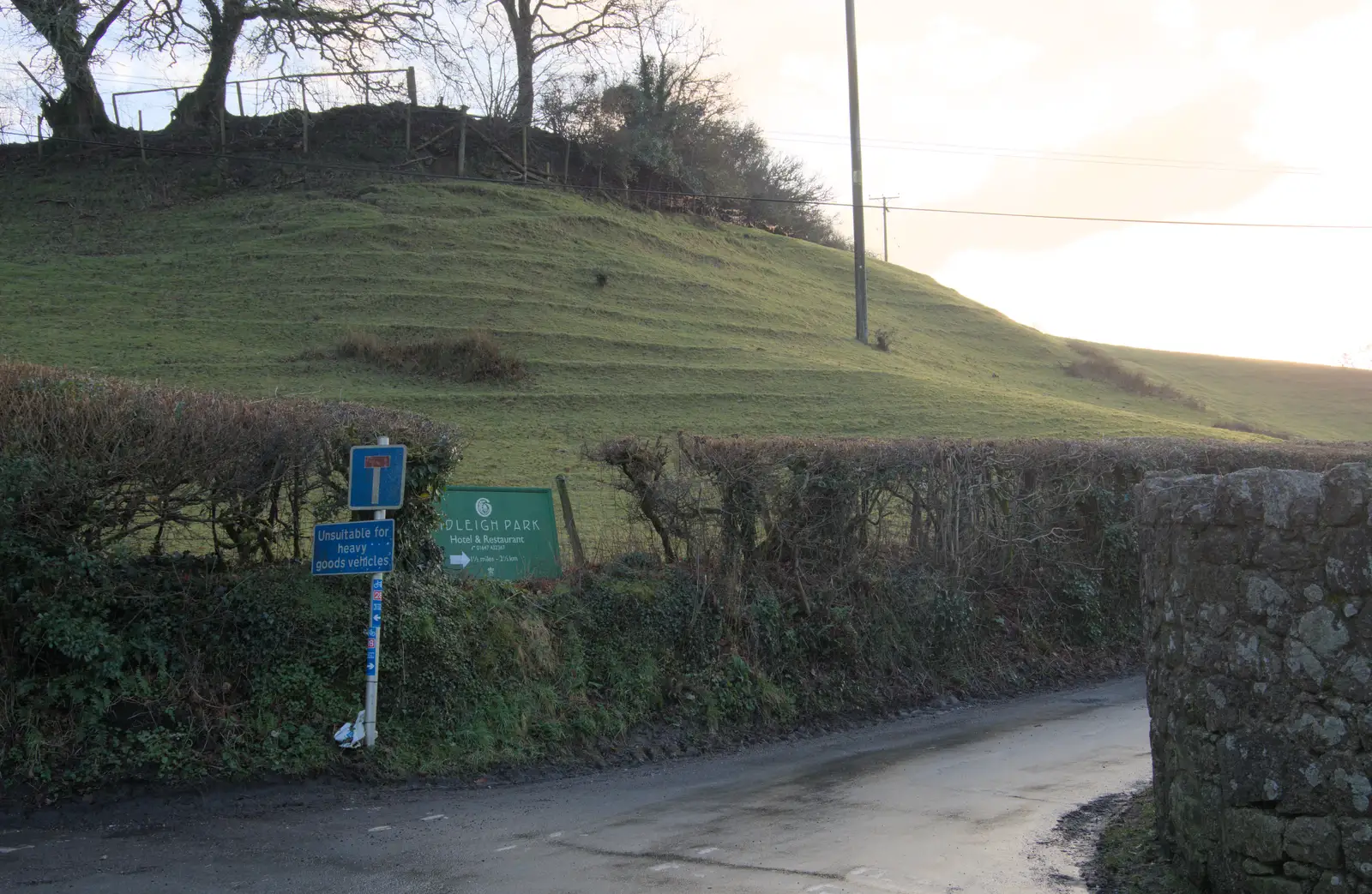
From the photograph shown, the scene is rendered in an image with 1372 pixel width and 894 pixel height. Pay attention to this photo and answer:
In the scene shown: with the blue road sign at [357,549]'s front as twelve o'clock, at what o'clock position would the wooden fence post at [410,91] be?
The wooden fence post is roughly at 6 o'clock from the blue road sign.

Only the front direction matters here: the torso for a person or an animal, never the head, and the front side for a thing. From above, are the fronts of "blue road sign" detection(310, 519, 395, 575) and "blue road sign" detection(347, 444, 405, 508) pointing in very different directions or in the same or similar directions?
same or similar directions

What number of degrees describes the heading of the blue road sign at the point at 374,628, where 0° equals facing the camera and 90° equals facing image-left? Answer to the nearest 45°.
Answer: approximately 0°

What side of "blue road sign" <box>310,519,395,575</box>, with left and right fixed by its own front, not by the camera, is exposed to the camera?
front

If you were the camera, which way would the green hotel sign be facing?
facing the viewer

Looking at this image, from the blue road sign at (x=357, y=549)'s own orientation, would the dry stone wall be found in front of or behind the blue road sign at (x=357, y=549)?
in front

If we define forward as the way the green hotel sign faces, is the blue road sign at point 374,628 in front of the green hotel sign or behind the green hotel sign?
in front

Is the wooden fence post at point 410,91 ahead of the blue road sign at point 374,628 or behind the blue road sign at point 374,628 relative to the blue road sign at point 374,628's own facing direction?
behind

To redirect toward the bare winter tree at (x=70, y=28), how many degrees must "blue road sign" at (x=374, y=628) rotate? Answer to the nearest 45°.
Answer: approximately 180°
